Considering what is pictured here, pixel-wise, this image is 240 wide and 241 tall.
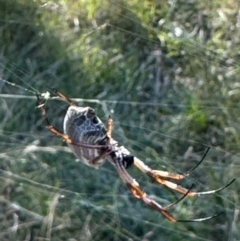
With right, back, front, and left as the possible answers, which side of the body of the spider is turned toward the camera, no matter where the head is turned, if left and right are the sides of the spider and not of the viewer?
right
